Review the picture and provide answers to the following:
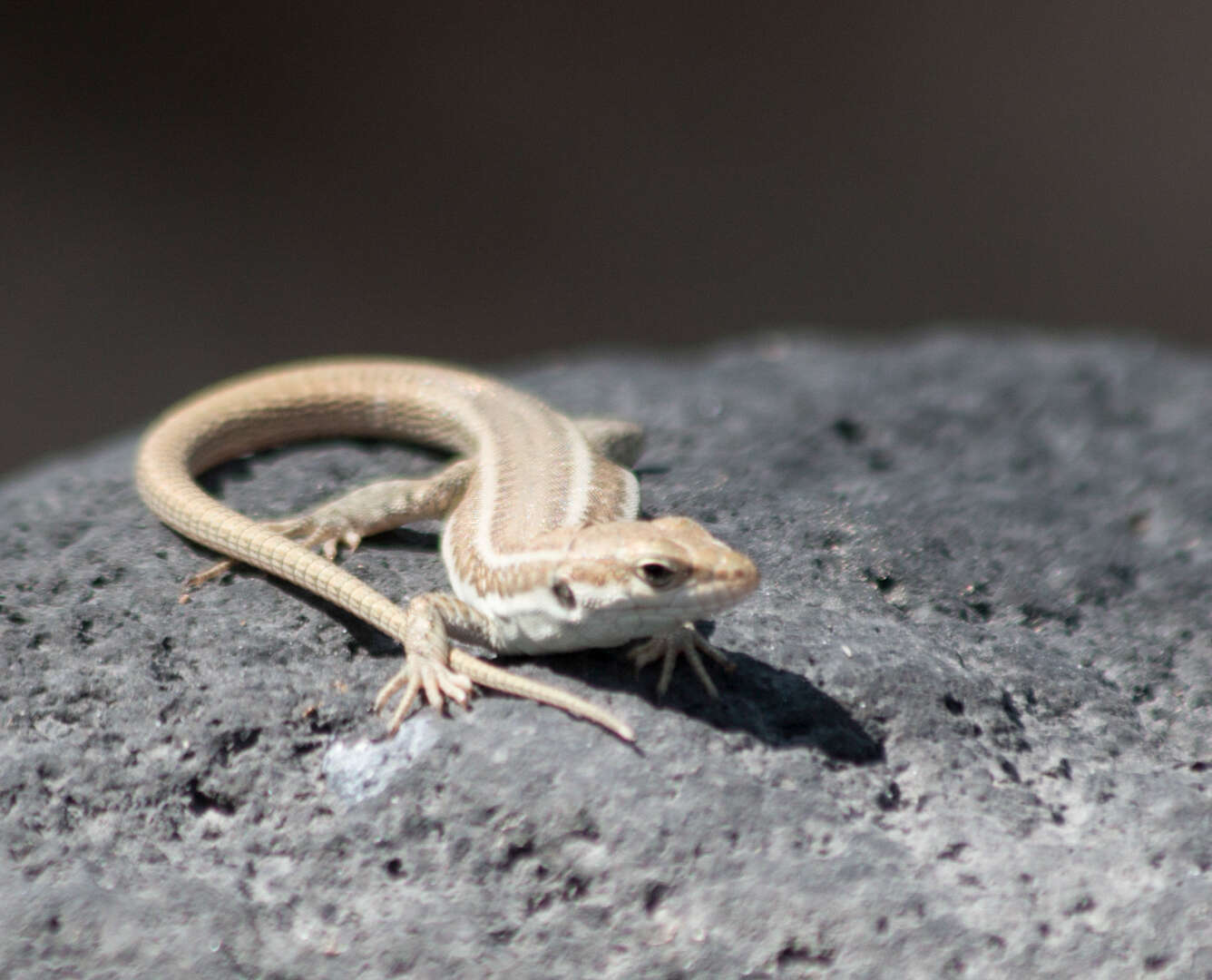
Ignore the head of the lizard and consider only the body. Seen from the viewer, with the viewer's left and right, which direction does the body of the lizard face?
facing the viewer and to the right of the viewer

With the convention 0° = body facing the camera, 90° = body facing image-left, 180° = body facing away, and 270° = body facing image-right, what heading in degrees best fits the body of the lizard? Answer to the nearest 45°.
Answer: approximately 315°
